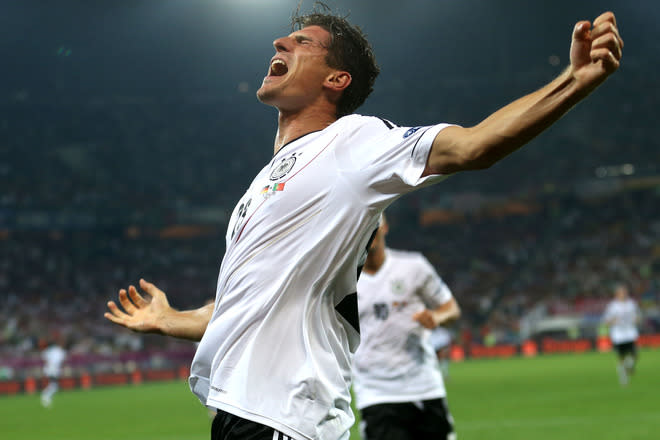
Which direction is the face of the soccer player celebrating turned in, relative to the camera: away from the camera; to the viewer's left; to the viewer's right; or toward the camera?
to the viewer's left

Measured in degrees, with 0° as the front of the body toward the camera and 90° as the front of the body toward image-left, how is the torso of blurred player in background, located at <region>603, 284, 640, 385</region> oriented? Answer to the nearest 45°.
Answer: approximately 0°

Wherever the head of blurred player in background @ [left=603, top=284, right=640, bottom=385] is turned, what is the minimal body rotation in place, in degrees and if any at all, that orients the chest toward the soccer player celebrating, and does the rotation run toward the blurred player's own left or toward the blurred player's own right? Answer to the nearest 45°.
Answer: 0° — they already face them

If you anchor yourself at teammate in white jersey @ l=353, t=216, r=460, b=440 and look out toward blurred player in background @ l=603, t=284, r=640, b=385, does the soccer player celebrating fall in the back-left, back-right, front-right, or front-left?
back-right

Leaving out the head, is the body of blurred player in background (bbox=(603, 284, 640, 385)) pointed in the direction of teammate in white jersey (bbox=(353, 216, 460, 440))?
yes
